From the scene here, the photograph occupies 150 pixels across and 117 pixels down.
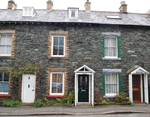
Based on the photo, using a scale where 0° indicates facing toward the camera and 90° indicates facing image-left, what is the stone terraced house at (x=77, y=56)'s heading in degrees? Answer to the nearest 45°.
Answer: approximately 0°
